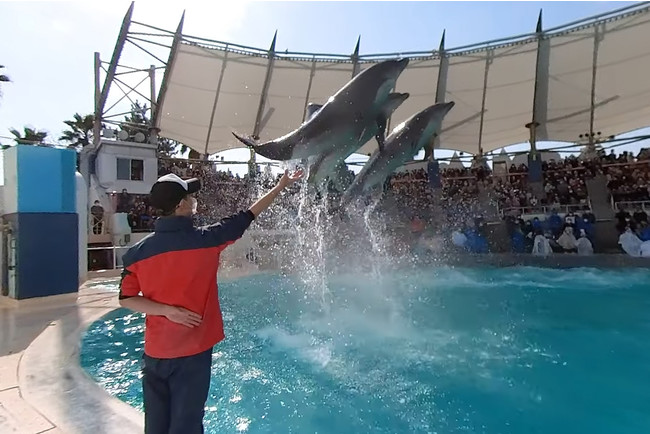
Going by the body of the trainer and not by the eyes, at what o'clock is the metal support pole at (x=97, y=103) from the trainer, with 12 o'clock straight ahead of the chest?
The metal support pole is roughly at 10 o'clock from the trainer.

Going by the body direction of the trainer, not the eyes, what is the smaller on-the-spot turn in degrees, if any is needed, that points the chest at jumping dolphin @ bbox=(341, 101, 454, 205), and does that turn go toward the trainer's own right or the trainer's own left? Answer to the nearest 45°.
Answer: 0° — they already face it

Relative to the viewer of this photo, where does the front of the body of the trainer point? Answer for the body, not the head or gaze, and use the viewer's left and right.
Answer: facing away from the viewer and to the right of the viewer

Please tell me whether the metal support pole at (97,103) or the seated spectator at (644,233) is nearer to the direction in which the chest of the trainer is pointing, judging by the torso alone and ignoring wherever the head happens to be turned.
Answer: the seated spectator
